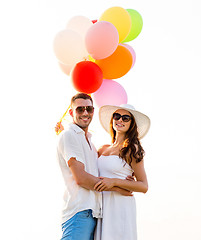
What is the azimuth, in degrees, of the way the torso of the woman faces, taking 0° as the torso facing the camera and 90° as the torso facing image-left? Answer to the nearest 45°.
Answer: approximately 45°

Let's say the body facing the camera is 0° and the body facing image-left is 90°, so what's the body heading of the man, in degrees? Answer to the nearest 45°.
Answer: approximately 315°
